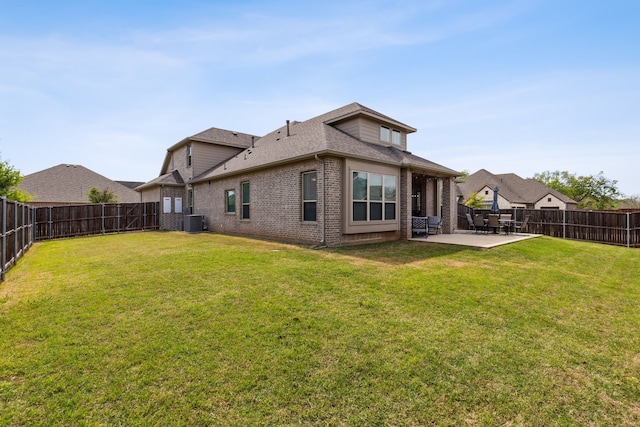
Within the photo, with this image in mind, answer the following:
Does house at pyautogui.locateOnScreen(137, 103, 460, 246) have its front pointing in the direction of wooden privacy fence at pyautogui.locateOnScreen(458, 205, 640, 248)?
no

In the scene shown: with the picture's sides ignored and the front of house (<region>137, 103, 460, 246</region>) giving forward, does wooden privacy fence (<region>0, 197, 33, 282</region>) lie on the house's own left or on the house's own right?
on the house's own left

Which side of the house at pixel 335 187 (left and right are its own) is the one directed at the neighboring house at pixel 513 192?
right
